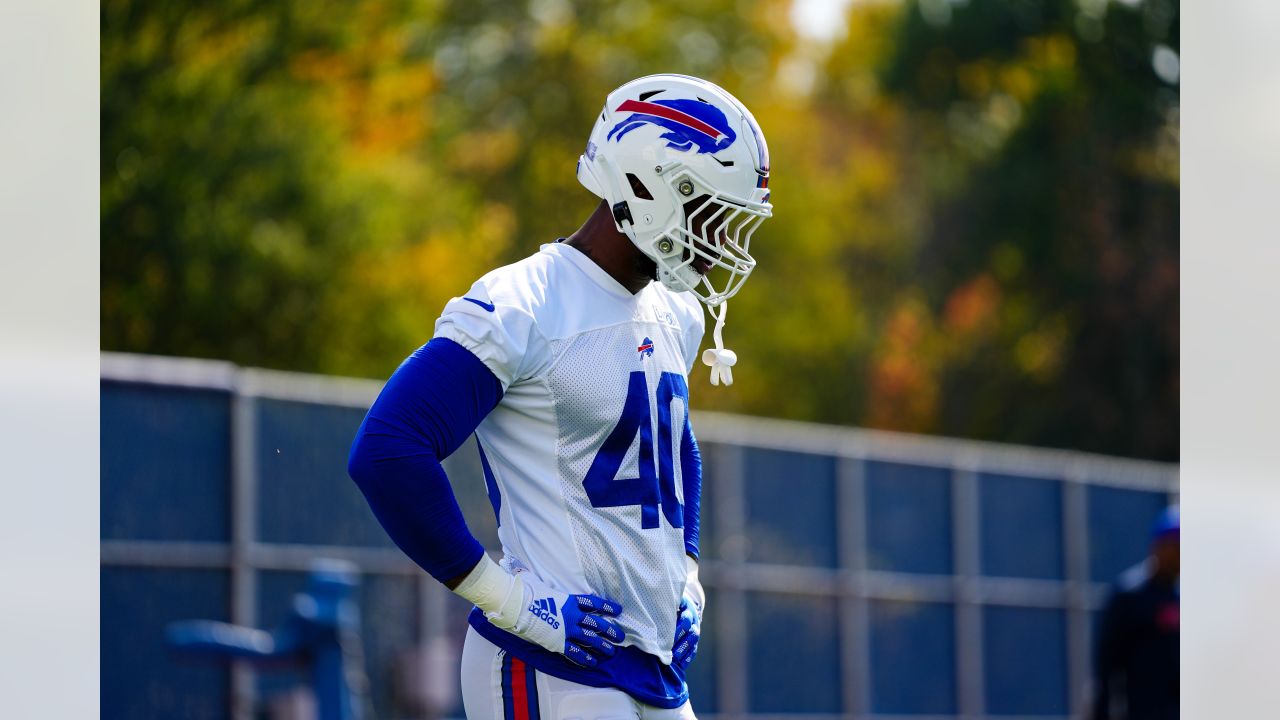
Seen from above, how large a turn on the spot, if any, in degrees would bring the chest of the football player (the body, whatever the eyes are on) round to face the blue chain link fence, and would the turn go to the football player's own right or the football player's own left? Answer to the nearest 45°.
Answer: approximately 135° to the football player's own left

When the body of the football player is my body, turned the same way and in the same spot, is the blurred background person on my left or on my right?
on my left

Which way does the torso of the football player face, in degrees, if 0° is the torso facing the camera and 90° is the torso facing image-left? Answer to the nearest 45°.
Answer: approximately 315°
